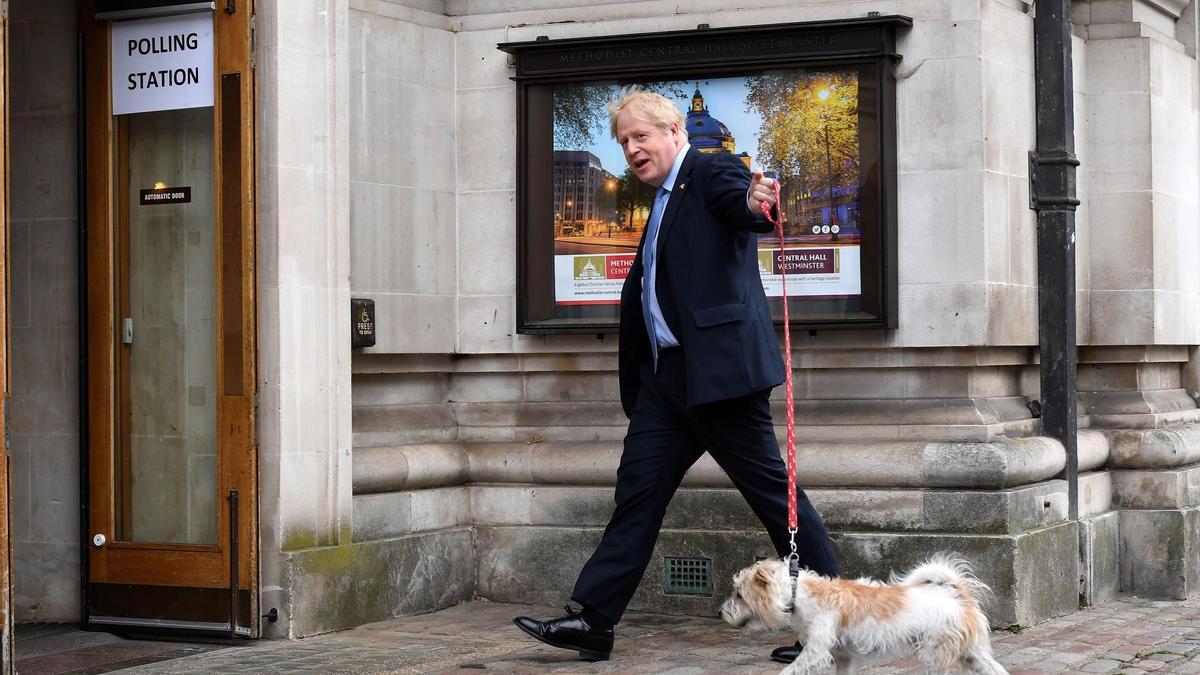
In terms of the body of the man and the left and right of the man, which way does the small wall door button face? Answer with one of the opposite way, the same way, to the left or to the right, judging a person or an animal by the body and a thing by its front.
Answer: to the left

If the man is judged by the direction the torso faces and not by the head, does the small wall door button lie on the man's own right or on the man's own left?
on the man's own right

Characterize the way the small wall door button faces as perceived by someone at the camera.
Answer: facing the viewer and to the right of the viewer

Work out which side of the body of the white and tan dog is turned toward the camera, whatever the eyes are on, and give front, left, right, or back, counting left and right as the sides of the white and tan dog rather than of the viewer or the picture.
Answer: left

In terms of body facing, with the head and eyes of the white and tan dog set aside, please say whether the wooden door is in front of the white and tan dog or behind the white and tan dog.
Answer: in front

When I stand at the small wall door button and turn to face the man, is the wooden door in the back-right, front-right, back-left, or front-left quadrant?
back-right

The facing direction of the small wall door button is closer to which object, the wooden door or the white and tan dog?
the white and tan dog

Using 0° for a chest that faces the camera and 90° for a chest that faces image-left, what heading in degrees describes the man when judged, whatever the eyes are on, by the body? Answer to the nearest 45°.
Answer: approximately 45°

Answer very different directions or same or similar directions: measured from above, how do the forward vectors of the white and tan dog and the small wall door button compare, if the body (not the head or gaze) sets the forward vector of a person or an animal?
very different directions

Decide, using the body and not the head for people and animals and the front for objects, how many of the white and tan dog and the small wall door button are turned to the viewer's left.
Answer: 1

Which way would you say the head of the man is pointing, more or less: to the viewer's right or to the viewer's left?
to the viewer's left
